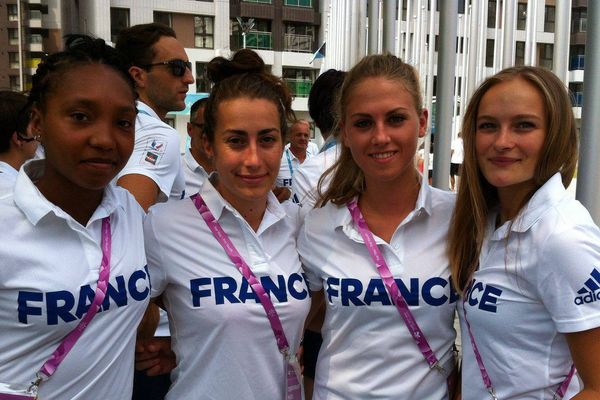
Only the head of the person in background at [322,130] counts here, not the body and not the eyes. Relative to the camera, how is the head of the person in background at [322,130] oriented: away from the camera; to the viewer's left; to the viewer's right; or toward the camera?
away from the camera

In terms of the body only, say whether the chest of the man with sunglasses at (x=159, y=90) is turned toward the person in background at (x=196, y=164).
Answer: no

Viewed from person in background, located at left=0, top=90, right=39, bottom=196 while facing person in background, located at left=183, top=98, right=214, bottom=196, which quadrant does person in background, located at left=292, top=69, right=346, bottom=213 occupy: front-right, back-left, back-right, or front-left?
front-right

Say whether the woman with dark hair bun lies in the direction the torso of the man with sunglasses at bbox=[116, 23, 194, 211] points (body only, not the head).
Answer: no

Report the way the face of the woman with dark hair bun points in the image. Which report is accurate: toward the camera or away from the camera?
toward the camera
